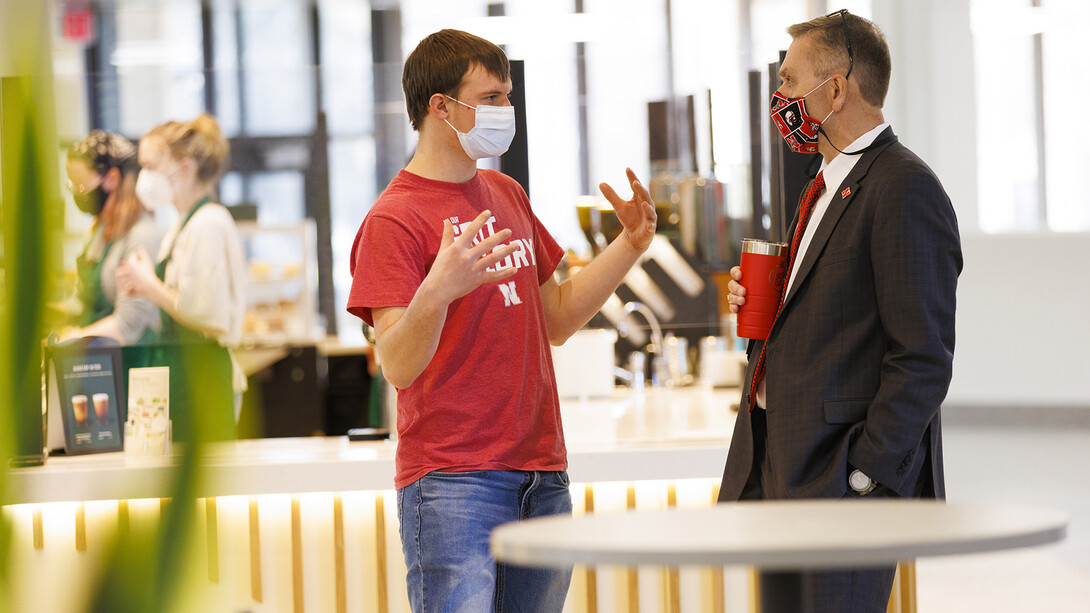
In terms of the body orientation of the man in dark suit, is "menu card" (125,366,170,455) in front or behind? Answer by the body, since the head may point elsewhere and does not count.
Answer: in front

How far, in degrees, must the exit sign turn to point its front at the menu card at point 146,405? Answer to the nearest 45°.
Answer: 0° — it already faces it

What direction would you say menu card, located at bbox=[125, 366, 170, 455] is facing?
toward the camera

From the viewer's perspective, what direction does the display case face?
toward the camera

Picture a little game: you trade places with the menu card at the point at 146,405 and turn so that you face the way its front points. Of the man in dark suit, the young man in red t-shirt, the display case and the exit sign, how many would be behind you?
2

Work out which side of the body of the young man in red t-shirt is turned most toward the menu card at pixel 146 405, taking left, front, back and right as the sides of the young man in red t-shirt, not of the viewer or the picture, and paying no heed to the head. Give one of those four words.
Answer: back

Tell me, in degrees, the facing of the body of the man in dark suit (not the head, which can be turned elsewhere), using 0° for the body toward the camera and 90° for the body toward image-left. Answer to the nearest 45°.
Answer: approximately 90°

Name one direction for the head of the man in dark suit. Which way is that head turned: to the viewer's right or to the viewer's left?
to the viewer's left

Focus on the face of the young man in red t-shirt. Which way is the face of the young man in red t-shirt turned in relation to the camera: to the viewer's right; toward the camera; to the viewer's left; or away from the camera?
to the viewer's right

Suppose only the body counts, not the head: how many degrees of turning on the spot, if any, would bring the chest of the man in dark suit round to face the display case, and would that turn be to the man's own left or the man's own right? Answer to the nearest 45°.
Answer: approximately 45° to the man's own right

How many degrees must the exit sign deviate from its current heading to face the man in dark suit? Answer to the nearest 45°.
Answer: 0° — it already faces them

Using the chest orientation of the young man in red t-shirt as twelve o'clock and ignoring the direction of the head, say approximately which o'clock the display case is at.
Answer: The display case is roughly at 7 o'clock from the young man in red t-shirt.

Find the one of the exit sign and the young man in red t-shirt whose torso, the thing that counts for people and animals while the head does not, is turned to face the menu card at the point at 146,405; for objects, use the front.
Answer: the exit sign

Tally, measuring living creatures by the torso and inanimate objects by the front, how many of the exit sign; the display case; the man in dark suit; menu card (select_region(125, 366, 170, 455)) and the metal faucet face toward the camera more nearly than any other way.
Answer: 3
